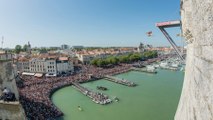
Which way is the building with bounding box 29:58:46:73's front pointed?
toward the camera

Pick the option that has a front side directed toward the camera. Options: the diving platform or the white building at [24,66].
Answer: the white building

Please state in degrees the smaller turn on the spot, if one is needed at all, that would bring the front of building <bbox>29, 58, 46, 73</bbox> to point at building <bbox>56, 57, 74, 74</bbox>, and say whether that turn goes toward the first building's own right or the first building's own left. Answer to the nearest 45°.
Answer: approximately 90° to the first building's own left

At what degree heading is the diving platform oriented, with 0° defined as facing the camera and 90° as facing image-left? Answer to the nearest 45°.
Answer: approximately 90°

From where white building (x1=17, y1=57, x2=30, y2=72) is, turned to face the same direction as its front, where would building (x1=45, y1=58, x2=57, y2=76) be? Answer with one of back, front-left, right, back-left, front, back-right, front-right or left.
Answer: front-left

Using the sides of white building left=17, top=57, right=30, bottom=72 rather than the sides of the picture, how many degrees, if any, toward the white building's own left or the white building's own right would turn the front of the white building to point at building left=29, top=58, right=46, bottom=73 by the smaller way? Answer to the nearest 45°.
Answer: approximately 45° to the white building's own left

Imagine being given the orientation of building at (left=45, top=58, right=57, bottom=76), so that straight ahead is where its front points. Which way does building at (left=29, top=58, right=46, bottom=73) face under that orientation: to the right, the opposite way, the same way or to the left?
the same way

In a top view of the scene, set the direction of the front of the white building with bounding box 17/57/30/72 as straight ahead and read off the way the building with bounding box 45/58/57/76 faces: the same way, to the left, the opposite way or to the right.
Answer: the same way

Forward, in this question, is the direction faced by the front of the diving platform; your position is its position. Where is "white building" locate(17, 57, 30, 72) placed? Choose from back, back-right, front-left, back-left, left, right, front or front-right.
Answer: front-right

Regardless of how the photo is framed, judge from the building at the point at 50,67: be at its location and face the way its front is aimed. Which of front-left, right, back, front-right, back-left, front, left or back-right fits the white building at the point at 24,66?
back-right

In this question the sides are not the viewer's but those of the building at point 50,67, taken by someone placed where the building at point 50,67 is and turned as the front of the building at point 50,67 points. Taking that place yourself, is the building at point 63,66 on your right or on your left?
on your left

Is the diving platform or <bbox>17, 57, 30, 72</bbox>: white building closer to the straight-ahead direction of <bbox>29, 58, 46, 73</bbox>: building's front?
the diving platform

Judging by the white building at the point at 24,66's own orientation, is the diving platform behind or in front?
in front

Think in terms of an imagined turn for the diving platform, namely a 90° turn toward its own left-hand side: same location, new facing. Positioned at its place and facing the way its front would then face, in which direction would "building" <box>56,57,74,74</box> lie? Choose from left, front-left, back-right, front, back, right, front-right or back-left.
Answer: back-right

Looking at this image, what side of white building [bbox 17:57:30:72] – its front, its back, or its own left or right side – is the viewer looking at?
front

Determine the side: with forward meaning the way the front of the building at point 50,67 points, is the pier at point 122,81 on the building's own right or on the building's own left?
on the building's own left

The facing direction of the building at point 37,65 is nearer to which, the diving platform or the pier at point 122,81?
the diving platform

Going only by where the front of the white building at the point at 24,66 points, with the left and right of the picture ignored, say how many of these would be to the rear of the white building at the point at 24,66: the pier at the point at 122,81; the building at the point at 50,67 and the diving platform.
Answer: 0

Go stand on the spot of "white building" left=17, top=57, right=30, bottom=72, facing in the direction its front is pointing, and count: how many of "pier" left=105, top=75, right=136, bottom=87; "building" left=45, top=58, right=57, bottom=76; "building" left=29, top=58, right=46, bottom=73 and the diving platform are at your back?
0

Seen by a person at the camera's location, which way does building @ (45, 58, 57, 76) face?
facing the viewer

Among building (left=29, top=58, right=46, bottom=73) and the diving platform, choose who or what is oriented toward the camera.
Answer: the building
